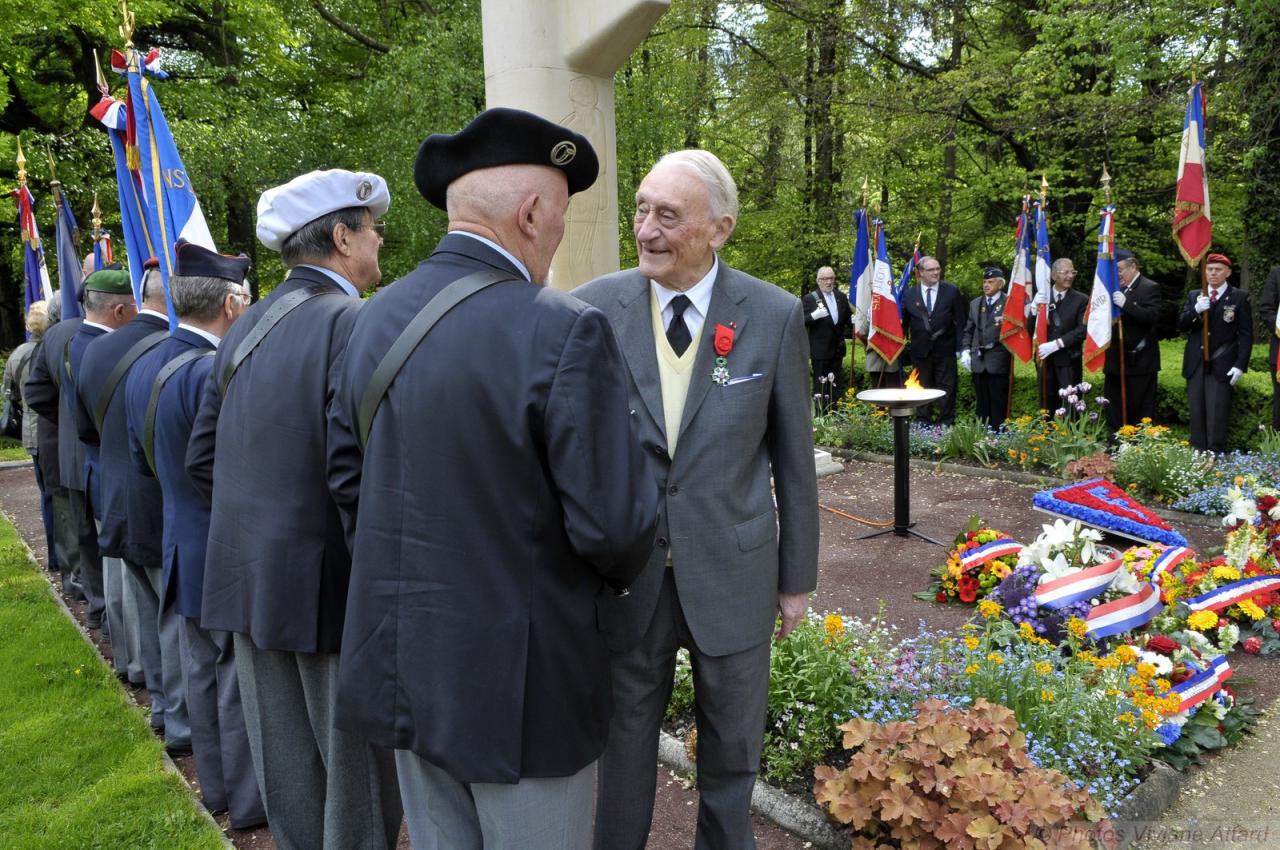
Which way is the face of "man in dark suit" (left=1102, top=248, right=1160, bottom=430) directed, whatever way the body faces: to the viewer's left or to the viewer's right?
to the viewer's left

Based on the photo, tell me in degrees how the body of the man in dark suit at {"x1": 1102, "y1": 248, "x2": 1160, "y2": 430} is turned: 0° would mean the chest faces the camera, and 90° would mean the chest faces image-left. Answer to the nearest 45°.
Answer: approximately 45°

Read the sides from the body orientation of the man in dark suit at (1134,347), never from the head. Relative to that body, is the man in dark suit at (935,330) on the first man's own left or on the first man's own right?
on the first man's own right

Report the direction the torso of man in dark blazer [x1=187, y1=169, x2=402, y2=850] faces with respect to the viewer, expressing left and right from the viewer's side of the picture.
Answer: facing away from the viewer and to the right of the viewer

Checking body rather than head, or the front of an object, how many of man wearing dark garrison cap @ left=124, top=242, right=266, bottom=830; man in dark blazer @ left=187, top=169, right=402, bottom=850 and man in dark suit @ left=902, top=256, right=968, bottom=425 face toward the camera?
1

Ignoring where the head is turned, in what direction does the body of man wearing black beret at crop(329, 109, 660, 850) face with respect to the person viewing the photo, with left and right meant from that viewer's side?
facing away from the viewer and to the right of the viewer

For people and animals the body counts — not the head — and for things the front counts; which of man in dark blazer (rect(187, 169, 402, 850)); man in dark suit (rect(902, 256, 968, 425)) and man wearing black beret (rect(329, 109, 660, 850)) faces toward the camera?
man in dark suit (rect(902, 256, 968, 425))

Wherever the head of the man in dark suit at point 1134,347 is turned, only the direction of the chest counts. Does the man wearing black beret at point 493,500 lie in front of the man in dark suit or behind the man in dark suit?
in front

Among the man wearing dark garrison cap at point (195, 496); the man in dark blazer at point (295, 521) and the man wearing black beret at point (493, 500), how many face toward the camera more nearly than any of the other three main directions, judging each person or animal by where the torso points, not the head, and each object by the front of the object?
0

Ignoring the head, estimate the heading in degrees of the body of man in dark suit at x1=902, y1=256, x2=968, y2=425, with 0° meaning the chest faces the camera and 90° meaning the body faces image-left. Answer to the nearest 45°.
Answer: approximately 0°

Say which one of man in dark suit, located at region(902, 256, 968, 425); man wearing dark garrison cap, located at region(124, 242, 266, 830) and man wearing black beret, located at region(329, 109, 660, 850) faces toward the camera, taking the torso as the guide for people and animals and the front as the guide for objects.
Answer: the man in dark suit

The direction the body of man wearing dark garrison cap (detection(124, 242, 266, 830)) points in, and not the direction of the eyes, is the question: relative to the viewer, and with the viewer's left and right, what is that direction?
facing away from the viewer and to the right of the viewer
